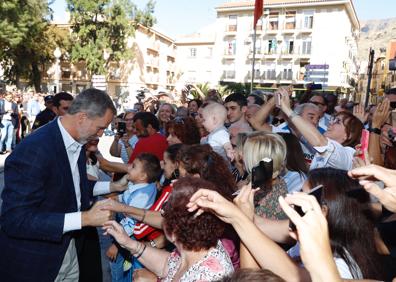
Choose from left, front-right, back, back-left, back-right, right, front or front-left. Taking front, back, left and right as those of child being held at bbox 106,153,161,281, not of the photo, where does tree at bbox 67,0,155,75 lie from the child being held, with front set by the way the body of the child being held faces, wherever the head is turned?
right

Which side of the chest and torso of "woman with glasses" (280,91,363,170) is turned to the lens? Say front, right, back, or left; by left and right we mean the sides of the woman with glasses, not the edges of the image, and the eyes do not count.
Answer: left

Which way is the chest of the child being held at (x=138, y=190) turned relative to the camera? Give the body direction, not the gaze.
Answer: to the viewer's left

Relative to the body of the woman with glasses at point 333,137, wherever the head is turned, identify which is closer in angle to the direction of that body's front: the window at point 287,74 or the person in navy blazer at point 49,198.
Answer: the person in navy blazer

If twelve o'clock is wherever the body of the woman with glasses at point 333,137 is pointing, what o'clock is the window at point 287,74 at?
The window is roughly at 3 o'clock from the woman with glasses.

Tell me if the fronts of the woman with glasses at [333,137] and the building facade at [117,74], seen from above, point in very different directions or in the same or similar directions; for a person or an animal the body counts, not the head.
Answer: very different directions

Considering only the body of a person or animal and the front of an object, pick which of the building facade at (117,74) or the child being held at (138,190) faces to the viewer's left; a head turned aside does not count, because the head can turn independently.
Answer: the child being held

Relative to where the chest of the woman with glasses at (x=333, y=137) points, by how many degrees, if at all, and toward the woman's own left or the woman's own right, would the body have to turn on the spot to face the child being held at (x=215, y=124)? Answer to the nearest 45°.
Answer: approximately 45° to the woman's own right

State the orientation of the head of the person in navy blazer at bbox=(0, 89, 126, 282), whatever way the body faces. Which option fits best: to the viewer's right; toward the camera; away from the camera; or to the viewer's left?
to the viewer's right

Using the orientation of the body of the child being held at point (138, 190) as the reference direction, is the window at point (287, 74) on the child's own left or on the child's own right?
on the child's own right

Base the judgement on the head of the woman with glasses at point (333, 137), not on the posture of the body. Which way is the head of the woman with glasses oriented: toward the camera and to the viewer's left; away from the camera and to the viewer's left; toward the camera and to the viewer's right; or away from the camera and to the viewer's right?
toward the camera and to the viewer's left

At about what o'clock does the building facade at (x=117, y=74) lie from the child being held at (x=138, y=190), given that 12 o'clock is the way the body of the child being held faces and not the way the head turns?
The building facade is roughly at 3 o'clock from the child being held.

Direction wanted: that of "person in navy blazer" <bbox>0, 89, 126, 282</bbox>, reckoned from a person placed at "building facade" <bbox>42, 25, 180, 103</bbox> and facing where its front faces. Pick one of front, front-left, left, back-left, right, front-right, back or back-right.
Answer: front-right
